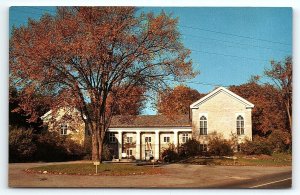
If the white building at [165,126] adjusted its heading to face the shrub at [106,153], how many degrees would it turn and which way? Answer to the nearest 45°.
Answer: approximately 90° to its right

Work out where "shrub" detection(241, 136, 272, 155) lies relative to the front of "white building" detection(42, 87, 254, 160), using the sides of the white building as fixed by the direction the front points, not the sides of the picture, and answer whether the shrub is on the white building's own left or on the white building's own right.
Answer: on the white building's own left

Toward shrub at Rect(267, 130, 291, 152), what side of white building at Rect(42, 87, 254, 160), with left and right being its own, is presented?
left

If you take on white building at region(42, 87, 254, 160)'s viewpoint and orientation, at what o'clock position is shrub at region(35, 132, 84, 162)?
The shrub is roughly at 3 o'clock from the white building.

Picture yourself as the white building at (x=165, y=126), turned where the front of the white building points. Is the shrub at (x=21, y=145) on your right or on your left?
on your right

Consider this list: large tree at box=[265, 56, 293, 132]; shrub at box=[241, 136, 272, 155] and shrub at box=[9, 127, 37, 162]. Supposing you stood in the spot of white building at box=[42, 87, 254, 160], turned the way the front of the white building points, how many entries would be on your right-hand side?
1

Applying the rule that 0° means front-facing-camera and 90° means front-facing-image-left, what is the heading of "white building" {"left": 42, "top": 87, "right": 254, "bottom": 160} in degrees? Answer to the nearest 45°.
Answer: approximately 0°

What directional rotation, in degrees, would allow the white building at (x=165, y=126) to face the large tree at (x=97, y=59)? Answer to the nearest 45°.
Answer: approximately 90° to its right

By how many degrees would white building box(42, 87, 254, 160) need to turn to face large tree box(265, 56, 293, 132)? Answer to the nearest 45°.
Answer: approximately 90° to its left
